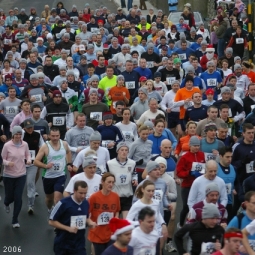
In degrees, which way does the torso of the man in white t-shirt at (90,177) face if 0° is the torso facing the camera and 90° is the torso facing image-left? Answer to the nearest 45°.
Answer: approximately 315°

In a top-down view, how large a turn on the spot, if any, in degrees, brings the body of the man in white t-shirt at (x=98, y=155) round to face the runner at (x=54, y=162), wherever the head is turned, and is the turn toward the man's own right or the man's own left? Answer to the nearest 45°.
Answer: approximately 135° to the man's own right

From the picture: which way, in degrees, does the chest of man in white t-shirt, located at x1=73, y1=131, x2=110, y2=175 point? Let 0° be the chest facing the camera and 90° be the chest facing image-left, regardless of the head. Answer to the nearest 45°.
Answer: approximately 0°

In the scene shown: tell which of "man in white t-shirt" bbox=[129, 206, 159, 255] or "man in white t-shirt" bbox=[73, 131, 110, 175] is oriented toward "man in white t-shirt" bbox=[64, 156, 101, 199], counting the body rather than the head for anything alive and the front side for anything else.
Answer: "man in white t-shirt" bbox=[73, 131, 110, 175]

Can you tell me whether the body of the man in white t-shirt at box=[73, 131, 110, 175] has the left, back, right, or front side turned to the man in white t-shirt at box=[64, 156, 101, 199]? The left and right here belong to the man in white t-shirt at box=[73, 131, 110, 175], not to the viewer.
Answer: front

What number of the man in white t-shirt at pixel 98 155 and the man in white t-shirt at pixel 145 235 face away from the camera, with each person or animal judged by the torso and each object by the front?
0
